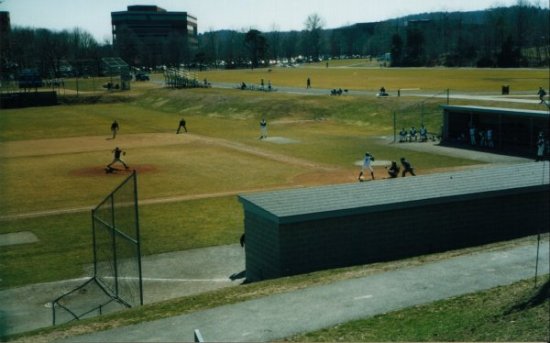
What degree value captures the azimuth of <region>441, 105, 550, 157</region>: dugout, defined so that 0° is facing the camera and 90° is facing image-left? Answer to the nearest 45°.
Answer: approximately 45°

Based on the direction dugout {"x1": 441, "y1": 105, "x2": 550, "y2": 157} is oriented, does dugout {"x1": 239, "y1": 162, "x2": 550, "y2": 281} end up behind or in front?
in front

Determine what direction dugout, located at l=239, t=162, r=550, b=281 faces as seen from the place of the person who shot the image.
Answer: facing away from the viewer and to the left of the viewer

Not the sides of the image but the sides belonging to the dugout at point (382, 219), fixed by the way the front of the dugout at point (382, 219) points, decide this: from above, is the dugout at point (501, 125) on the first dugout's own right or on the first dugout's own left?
on the first dugout's own right

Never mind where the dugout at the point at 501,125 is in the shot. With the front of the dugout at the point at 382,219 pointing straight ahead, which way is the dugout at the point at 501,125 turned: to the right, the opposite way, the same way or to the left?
to the left

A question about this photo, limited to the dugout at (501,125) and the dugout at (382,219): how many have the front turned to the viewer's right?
0
